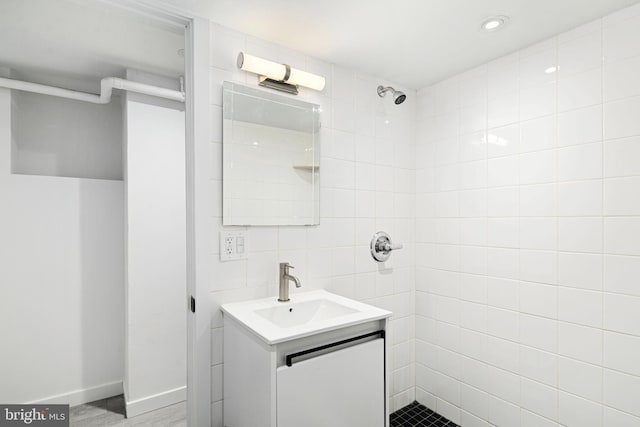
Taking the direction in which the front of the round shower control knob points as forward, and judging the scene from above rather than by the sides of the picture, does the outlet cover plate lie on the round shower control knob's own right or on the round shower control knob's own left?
on the round shower control knob's own right

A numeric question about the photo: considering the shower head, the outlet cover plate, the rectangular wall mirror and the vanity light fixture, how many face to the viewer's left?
0

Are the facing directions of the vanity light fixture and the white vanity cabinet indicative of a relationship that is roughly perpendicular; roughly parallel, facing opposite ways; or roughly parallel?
roughly parallel

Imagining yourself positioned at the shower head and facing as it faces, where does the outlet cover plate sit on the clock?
The outlet cover plate is roughly at 3 o'clock from the shower head.

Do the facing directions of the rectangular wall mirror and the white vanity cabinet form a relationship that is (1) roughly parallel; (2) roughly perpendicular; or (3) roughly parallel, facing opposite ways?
roughly parallel

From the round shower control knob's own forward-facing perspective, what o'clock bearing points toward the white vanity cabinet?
The white vanity cabinet is roughly at 2 o'clock from the round shower control knob.

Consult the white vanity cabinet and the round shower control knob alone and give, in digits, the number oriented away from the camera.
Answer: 0

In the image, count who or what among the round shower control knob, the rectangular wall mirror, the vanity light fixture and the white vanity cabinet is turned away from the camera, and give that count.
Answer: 0

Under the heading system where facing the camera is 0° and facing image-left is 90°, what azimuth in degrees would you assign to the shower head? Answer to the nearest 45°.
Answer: approximately 315°

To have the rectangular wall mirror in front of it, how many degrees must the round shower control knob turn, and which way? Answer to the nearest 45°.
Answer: approximately 90° to its right
